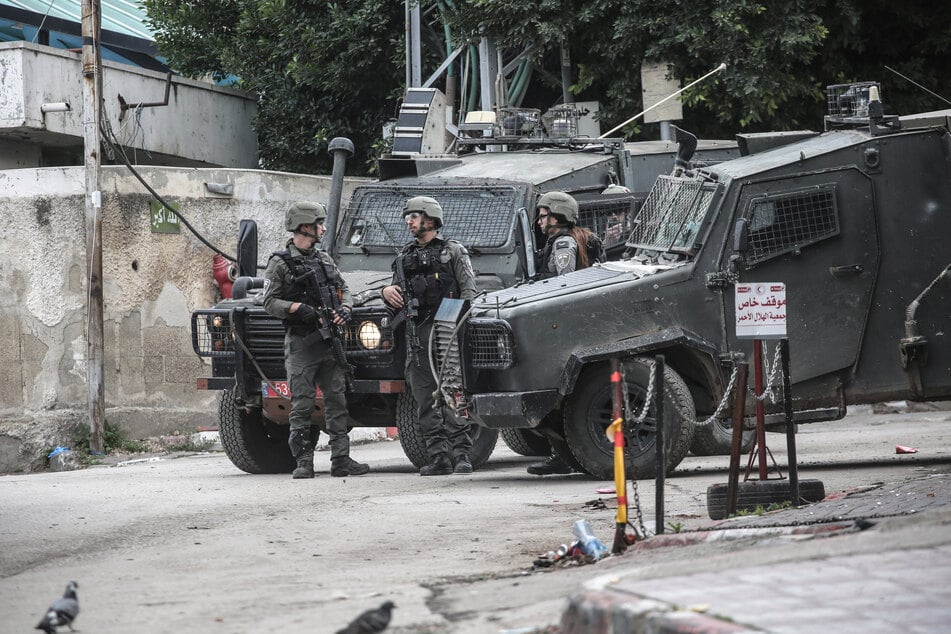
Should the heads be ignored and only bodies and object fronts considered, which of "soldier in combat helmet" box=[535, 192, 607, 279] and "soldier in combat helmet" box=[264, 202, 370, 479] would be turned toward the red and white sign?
"soldier in combat helmet" box=[264, 202, 370, 479]

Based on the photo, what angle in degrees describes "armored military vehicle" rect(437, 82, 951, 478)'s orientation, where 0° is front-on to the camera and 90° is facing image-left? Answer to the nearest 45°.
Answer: approximately 45°

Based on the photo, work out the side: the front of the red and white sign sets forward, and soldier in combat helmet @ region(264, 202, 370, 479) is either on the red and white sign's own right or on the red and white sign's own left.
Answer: on the red and white sign's own right

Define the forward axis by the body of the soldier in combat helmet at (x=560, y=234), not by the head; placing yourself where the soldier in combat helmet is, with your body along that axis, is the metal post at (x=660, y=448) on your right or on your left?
on your left

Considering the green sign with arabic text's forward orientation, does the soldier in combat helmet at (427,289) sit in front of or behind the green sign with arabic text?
in front

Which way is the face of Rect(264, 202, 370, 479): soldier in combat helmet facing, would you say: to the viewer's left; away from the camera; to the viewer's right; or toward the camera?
to the viewer's right

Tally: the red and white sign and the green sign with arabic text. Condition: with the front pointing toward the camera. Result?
2

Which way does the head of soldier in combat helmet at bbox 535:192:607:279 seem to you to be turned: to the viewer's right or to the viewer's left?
to the viewer's left

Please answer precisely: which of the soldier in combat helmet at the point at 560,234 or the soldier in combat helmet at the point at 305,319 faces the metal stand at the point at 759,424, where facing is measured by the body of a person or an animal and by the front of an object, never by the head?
the soldier in combat helmet at the point at 305,319

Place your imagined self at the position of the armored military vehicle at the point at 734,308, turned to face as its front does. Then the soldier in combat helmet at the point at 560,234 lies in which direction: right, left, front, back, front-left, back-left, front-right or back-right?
right

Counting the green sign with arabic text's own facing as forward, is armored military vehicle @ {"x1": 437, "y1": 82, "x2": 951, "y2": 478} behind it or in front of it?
in front

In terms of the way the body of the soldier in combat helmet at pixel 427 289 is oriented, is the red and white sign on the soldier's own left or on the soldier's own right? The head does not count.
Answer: on the soldier's own left

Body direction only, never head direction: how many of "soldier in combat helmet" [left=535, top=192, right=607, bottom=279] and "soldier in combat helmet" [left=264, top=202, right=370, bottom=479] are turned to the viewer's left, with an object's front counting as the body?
1

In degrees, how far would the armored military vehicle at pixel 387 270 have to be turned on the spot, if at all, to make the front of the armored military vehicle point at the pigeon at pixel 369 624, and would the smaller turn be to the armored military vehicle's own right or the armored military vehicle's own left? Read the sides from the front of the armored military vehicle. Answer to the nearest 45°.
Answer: approximately 45° to the armored military vehicle's own left

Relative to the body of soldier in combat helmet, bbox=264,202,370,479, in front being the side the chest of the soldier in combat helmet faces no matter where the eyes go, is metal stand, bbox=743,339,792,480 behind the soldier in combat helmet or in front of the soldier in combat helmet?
in front

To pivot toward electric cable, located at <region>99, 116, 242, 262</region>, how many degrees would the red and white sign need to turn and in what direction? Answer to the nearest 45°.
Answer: approximately 135° to its right

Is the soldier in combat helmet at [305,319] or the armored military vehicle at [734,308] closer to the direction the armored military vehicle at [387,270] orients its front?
the soldier in combat helmet
